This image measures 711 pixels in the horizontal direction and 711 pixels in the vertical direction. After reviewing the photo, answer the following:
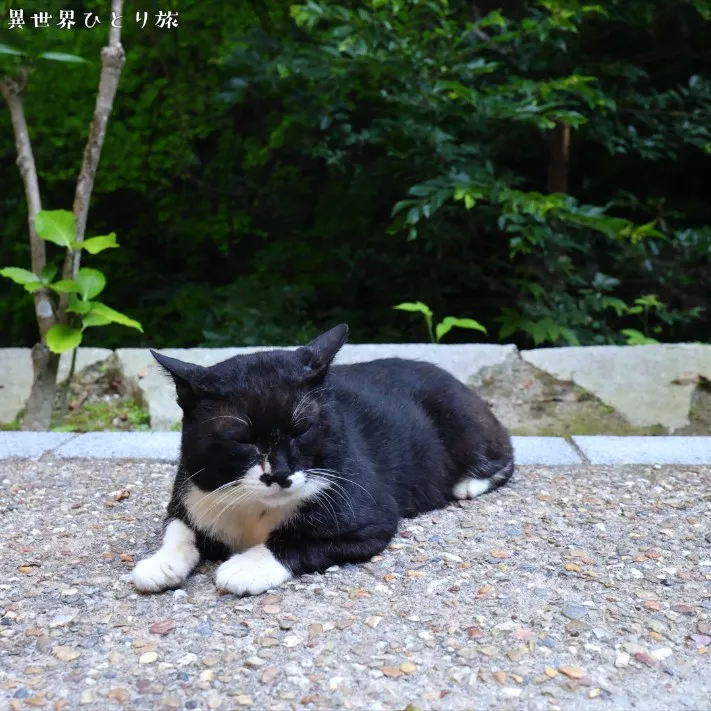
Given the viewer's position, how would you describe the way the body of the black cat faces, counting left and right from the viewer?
facing the viewer and to the left of the viewer

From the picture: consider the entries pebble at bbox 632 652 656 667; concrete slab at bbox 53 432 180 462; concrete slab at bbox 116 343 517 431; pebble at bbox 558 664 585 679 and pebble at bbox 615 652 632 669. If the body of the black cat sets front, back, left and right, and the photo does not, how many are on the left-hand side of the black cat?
3

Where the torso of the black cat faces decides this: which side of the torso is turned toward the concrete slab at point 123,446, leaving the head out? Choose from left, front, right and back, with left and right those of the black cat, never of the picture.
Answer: right

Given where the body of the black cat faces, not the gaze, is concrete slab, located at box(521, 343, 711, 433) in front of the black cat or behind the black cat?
behind

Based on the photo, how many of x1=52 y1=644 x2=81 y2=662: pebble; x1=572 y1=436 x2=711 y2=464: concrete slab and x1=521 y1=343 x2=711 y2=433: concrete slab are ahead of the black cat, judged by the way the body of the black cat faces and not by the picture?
1

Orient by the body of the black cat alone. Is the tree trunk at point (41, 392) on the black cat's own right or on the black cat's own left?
on the black cat's own right

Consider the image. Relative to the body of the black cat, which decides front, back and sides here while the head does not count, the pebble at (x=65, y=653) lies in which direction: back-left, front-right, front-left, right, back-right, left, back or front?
front

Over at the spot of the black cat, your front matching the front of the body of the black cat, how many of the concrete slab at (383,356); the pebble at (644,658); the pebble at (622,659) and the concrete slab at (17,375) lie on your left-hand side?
2

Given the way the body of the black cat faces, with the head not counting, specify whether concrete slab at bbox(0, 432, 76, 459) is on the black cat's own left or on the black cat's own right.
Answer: on the black cat's own right

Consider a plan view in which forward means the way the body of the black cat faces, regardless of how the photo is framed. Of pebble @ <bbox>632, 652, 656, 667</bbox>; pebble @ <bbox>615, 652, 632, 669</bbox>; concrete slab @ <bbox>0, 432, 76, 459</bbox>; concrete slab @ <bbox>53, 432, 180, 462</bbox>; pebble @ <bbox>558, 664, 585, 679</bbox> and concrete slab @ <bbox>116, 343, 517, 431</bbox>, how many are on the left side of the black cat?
3

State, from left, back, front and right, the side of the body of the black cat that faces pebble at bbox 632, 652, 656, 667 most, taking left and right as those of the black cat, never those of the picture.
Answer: left

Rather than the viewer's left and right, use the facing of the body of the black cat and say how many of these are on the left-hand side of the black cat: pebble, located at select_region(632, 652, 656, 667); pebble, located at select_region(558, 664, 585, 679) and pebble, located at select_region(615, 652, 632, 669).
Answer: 3

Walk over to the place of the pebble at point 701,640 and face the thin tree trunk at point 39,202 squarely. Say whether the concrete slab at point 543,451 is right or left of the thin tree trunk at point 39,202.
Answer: right

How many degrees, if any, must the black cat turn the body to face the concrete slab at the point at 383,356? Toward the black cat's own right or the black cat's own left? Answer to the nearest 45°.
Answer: approximately 135° to the black cat's own right
